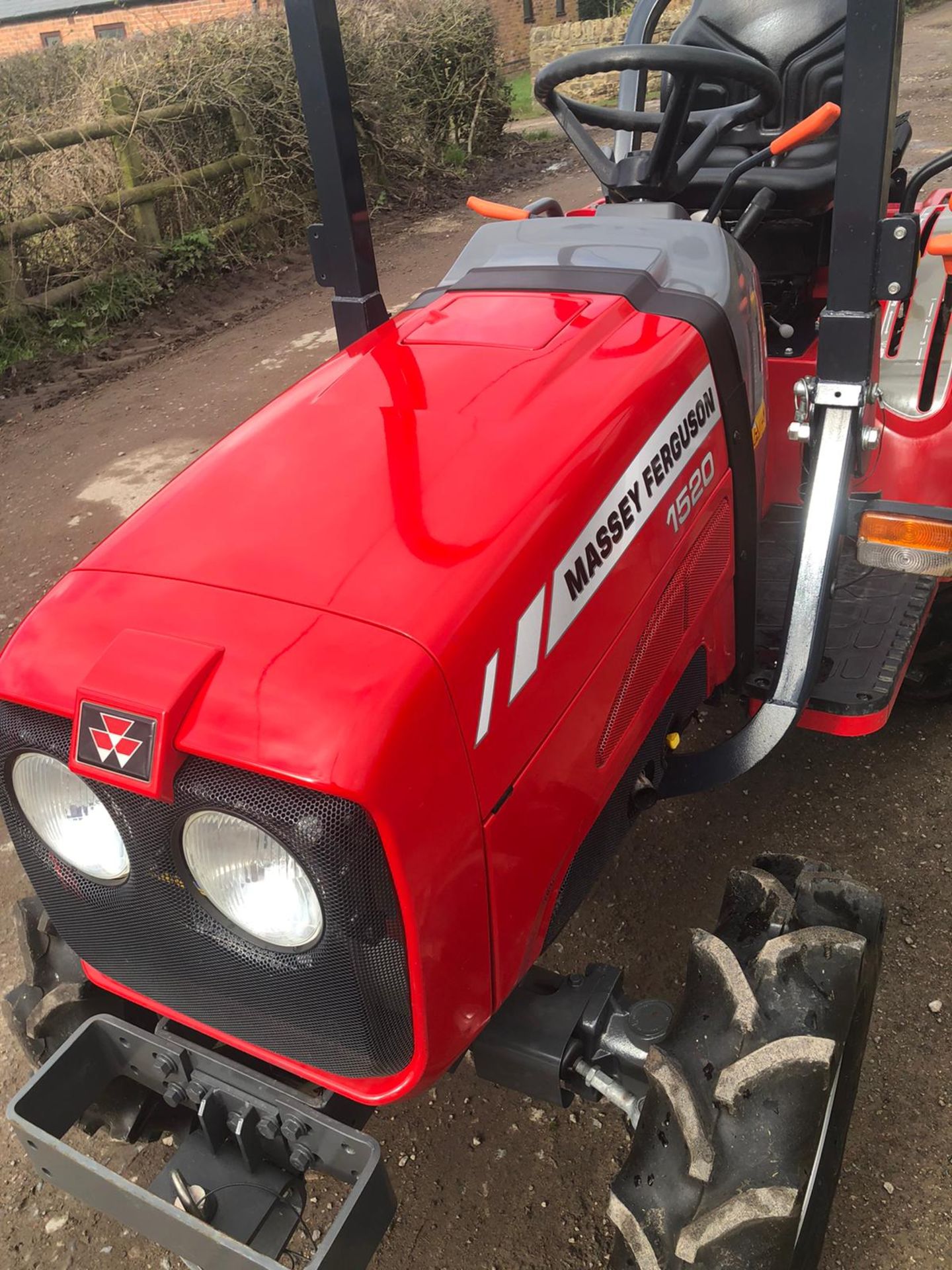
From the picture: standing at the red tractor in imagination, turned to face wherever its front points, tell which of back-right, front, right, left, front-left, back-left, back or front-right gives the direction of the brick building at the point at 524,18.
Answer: back-right

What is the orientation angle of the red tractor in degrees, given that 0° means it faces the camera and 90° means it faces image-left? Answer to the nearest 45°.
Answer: approximately 45°

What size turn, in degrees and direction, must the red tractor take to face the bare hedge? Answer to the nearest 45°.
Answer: approximately 135° to its right

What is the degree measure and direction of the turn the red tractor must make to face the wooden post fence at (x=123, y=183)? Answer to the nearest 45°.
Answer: approximately 135° to its right

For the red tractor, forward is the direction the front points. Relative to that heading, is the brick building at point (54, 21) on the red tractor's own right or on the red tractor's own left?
on the red tractor's own right
